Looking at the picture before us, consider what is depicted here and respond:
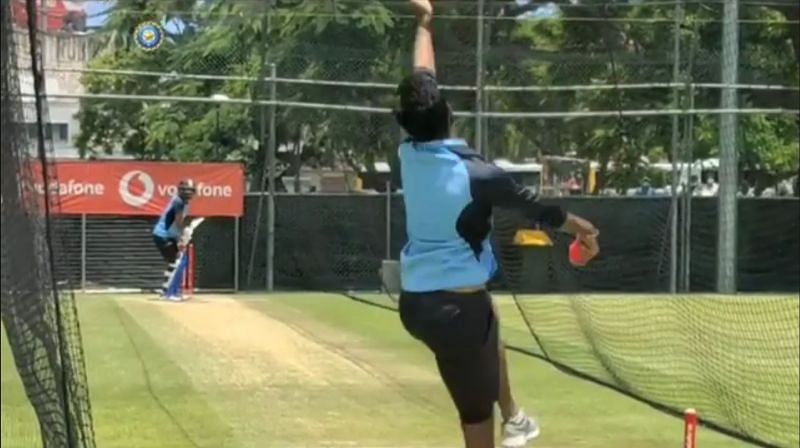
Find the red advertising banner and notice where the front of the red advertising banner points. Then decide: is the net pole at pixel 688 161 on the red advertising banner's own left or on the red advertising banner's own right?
on the red advertising banner's own left

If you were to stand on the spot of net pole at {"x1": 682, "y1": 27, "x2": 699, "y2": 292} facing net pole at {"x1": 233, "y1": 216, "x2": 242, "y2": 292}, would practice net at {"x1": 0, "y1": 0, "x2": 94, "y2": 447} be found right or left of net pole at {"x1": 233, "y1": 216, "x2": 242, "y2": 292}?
left

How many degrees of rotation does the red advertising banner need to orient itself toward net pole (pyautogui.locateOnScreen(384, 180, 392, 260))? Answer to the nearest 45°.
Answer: approximately 90° to its left

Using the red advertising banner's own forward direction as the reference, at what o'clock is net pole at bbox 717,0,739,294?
The net pole is roughly at 9 o'clock from the red advertising banner.
